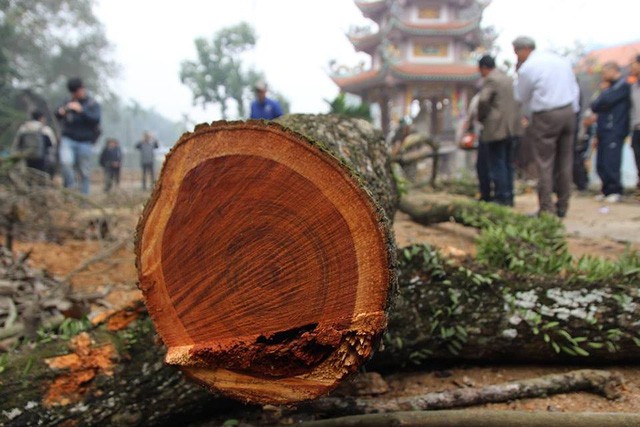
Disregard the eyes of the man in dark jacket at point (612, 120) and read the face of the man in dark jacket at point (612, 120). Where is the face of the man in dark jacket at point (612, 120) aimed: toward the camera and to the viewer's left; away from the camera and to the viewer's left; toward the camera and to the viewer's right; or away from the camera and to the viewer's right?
toward the camera and to the viewer's left

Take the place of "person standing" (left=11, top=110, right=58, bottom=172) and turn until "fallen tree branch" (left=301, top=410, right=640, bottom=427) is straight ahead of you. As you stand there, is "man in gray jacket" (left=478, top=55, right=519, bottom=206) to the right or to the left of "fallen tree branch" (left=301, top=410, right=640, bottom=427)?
left

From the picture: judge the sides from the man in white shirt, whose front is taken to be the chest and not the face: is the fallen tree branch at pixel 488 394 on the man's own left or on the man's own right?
on the man's own left

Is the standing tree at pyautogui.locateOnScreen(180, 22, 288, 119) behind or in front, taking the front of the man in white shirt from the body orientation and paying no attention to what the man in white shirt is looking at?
in front

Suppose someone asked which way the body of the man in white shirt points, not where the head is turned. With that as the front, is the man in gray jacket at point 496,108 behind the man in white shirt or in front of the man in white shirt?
in front

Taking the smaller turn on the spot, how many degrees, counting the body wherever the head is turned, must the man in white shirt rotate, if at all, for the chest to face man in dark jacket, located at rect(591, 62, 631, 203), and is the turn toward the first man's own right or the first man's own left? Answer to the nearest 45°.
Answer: approximately 45° to the first man's own right

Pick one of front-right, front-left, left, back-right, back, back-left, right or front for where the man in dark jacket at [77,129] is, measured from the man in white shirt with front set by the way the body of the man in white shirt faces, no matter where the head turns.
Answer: front-left

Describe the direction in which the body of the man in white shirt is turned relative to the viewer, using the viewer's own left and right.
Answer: facing away from the viewer and to the left of the viewer

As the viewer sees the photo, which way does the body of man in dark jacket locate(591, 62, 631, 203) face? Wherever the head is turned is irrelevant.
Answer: to the viewer's left

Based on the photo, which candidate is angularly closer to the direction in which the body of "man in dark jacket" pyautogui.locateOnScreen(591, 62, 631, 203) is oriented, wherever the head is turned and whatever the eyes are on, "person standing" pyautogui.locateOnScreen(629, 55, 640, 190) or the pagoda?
the pagoda
